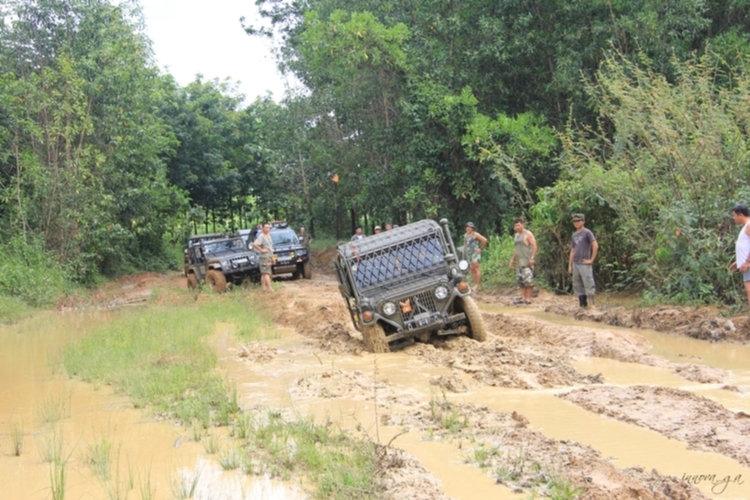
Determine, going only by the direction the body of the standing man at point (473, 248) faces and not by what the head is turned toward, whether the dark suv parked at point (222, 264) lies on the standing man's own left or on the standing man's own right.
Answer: on the standing man's own right

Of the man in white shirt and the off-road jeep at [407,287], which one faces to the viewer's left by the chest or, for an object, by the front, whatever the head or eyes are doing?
the man in white shirt

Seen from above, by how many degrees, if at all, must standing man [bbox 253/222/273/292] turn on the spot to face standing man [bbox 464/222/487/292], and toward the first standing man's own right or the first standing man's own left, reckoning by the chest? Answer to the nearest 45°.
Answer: approximately 45° to the first standing man's own left

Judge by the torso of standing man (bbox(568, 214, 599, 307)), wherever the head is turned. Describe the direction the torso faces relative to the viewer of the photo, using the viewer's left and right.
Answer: facing the viewer and to the left of the viewer

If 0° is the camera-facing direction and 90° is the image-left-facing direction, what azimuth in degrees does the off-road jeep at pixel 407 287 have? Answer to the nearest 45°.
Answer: approximately 0°

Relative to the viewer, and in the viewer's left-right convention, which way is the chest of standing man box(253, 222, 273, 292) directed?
facing the viewer and to the right of the viewer

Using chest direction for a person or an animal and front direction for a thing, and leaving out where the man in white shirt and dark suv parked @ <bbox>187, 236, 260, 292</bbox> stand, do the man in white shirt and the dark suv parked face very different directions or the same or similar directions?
very different directions

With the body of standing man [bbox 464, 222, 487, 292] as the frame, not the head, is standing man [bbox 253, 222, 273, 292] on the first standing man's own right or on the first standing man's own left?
on the first standing man's own right

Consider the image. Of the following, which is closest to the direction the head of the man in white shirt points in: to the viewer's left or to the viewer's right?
to the viewer's left

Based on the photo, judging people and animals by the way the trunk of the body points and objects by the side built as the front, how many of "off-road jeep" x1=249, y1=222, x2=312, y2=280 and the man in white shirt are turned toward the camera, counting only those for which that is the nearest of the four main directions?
1

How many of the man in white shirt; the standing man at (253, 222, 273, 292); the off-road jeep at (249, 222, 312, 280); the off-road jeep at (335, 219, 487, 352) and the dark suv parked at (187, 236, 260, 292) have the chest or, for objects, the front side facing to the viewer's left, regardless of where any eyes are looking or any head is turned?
1

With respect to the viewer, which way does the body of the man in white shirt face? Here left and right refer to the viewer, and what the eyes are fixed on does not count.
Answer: facing to the left of the viewer

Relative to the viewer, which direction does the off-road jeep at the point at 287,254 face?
toward the camera

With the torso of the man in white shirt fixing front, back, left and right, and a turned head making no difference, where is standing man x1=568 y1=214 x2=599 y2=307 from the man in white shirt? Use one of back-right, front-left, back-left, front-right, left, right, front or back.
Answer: front-right

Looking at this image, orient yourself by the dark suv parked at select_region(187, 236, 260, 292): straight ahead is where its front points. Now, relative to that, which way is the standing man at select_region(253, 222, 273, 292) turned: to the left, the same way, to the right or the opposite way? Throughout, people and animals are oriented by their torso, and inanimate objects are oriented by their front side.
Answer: the same way

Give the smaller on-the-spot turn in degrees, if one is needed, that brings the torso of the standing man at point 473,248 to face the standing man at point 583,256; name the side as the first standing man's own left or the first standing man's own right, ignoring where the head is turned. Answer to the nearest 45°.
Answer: approximately 90° to the first standing man's own left

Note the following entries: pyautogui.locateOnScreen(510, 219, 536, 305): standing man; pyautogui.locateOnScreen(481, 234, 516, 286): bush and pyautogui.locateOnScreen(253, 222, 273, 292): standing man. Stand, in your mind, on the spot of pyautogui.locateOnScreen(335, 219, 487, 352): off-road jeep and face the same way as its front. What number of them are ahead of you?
0

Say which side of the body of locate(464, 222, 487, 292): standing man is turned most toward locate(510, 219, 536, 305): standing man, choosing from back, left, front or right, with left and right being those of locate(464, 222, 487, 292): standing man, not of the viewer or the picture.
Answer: left
